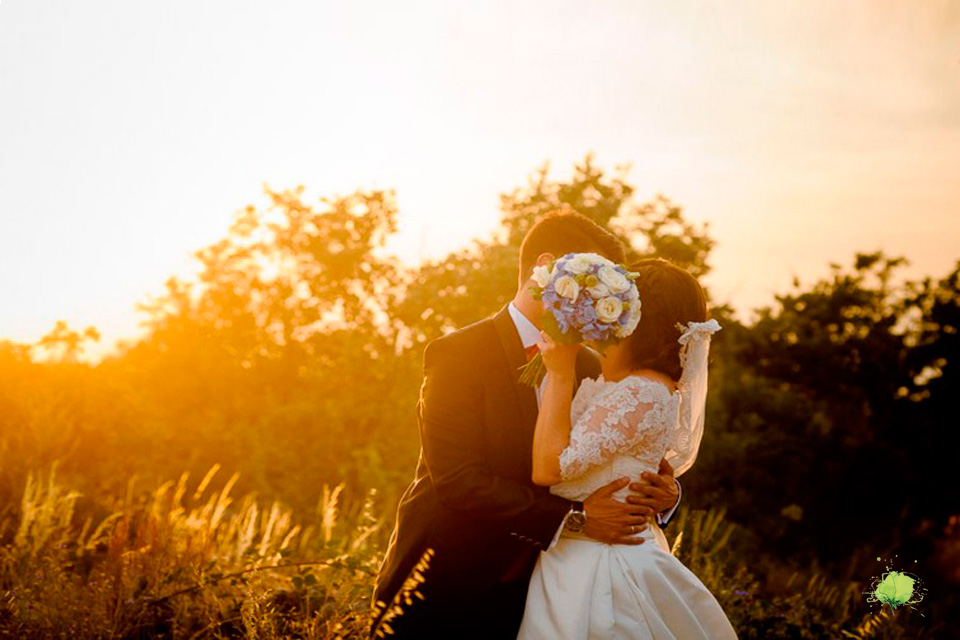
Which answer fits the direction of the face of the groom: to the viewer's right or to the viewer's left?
to the viewer's right

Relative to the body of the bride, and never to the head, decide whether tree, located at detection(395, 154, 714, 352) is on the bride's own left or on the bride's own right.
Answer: on the bride's own right

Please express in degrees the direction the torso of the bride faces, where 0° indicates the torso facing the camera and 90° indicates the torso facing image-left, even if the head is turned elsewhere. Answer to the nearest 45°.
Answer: approximately 90°

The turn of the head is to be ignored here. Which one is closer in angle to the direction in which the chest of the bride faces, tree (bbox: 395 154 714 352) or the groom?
the groom
